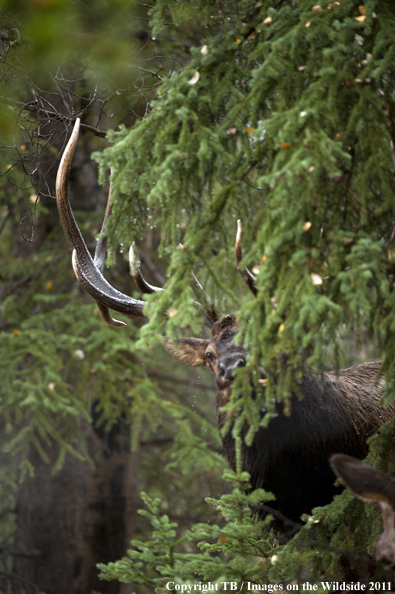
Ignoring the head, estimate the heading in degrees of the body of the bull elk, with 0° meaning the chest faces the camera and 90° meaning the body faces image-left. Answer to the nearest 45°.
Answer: approximately 45°
